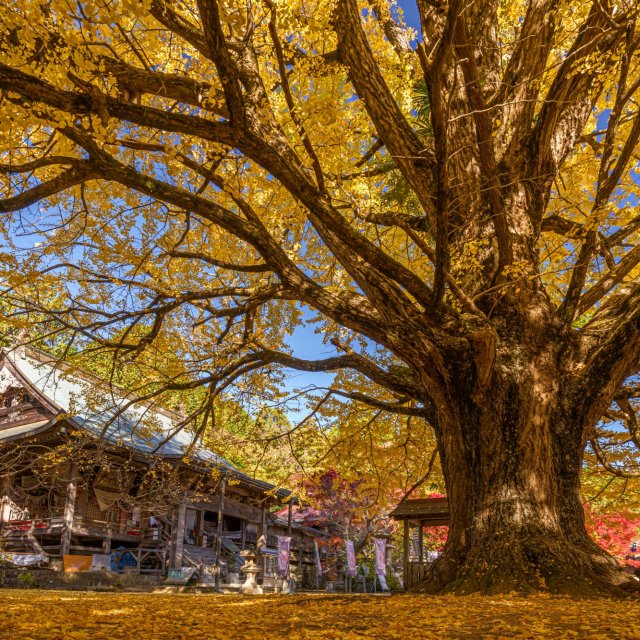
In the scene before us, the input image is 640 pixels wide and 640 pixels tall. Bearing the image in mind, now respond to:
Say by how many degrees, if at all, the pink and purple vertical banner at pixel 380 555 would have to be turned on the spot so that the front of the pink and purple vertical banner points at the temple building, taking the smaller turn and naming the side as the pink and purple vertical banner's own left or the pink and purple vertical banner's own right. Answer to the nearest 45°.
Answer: approximately 45° to the pink and purple vertical banner's own right

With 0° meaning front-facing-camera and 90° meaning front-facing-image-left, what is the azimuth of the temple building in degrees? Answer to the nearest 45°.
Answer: approximately 315°

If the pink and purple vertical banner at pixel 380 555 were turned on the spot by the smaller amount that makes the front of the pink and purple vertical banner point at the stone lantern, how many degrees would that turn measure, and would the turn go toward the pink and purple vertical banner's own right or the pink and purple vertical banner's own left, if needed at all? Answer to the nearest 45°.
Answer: approximately 45° to the pink and purple vertical banner's own right

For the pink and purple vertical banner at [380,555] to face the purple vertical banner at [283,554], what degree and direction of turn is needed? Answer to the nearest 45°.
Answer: approximately 90° to its right

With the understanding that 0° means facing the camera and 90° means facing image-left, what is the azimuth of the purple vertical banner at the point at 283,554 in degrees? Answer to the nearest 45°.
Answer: approximately 0°

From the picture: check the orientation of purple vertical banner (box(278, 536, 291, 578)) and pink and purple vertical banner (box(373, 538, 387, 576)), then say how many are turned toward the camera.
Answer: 2

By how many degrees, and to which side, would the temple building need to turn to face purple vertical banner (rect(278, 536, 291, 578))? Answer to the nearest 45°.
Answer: approximately 45° to its left
